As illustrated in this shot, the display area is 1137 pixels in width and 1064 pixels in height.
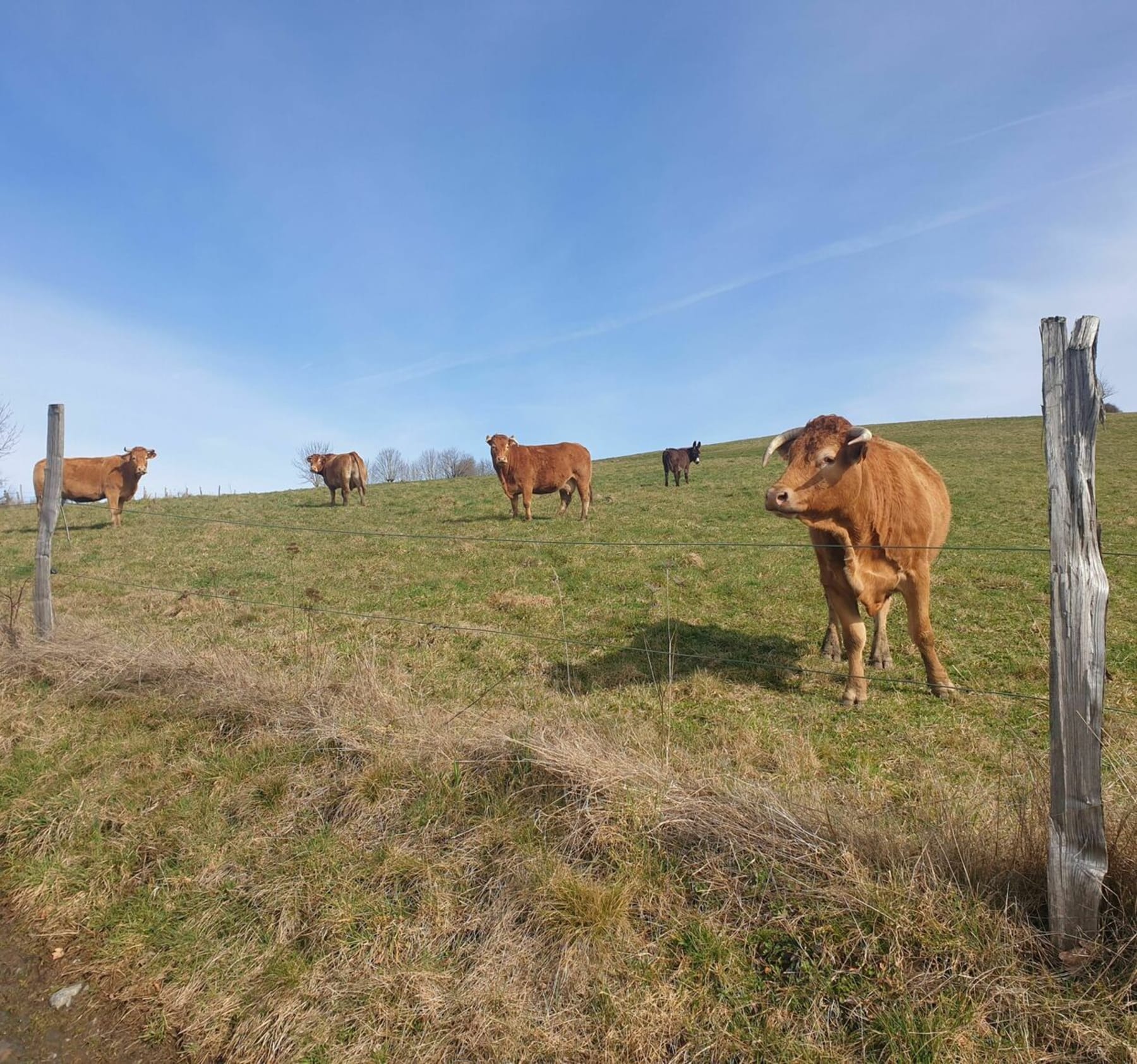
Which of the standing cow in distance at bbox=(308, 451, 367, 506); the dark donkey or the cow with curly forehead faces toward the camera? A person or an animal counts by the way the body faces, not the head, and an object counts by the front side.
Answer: the cow with curly forehead

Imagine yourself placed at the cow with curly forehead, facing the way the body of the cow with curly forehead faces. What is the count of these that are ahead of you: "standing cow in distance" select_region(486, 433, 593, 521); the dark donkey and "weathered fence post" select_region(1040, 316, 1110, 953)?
1

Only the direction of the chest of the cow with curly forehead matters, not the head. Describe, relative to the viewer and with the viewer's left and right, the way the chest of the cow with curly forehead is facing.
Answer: facing the viewer

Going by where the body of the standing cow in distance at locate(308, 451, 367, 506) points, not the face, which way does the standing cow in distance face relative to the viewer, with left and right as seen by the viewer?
facing away from the viewer and to the left of the viewer

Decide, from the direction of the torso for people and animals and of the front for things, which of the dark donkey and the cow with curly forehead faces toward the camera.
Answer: the cow with curly forehead

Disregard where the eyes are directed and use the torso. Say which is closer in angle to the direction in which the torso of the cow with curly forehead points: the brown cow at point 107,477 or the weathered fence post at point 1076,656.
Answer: the weathered fence post

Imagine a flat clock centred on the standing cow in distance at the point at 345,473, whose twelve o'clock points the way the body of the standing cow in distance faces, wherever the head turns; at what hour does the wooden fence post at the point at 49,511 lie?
The wooden fence post is roughly at 8 o'clock from the standing cow in distance.

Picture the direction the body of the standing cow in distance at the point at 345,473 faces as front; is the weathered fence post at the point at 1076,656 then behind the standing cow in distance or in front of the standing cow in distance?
behind

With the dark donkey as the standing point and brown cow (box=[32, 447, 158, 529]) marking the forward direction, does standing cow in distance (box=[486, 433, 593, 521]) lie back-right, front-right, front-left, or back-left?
front-left

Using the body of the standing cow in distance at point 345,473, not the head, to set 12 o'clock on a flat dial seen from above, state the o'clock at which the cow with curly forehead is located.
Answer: The cow with curly forehead is roughly at 7 o'clock from the standing cow in distance.

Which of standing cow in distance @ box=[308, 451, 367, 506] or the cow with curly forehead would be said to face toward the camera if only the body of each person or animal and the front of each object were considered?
the cow with curly forehead

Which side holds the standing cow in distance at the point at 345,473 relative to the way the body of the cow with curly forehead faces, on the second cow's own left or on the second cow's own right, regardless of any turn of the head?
on the second cow's own right

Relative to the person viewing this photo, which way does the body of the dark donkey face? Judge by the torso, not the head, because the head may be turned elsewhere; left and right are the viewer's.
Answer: facing away from the viewer and to the right of the viewer

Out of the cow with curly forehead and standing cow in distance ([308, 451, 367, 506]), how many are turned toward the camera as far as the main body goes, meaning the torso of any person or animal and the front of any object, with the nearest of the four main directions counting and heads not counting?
1

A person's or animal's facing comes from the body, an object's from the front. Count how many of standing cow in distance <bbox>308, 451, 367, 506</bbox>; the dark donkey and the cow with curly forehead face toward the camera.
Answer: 1

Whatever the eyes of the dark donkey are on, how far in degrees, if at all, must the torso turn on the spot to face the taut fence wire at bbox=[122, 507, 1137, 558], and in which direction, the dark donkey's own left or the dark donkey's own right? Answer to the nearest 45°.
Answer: approximately 135° to the dark donkey's own right
